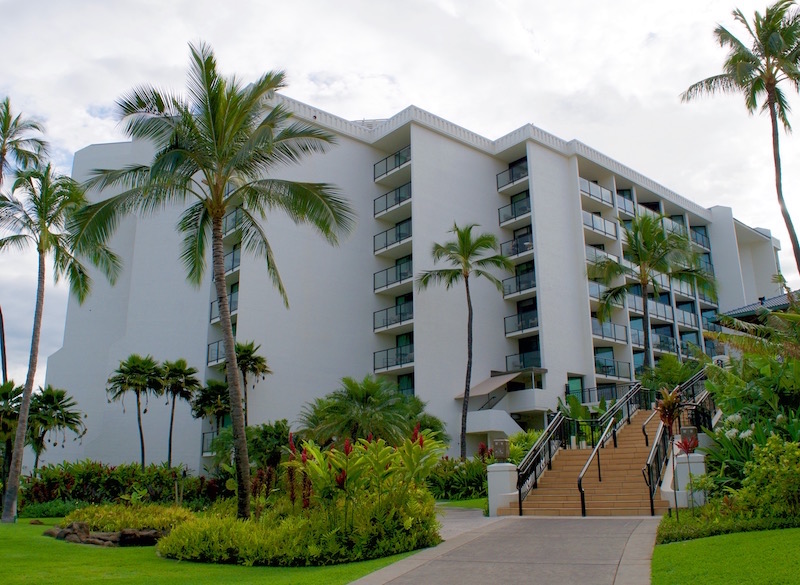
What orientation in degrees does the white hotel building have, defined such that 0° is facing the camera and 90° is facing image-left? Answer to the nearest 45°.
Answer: approximately 315°

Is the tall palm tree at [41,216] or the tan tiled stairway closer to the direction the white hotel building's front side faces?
the tan tiled stairway

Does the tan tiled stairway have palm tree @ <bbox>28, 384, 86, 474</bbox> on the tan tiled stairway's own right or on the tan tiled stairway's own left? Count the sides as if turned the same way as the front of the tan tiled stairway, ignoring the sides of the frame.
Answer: on the tan tiled stairway's own right

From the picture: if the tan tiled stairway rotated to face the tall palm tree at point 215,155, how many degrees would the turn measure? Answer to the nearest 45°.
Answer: approximately 45° to its right

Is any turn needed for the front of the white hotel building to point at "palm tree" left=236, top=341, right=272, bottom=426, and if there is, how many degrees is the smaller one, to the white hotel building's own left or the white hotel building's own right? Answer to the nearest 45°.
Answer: approximately 90° to the white hotel building's own right

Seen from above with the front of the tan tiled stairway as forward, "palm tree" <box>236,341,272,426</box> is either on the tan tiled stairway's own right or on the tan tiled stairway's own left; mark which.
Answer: on the tan tiled stairway's own right

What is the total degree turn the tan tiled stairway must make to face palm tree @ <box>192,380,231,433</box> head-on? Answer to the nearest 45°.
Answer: approximately 135° to its right

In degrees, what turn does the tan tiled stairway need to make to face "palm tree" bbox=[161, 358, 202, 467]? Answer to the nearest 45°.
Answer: approximately 135° to its right

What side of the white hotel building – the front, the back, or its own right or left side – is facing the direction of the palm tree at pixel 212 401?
right

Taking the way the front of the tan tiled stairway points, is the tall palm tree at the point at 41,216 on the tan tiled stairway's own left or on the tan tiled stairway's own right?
on the tan tiled stairway's own right
